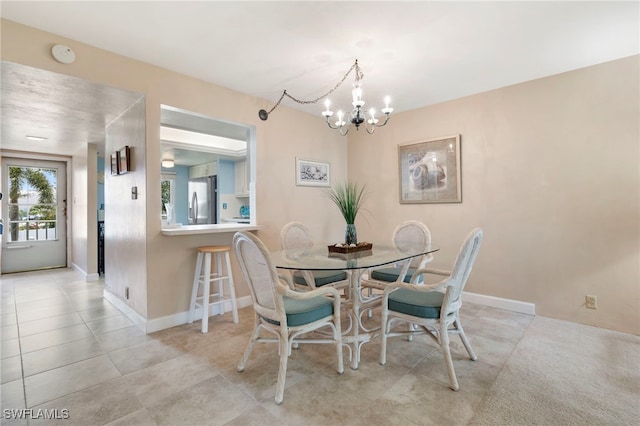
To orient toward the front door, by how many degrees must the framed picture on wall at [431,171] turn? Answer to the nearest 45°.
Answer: approximately 45° to its right

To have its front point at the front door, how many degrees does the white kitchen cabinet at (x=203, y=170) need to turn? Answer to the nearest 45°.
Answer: approximately 45° to its right

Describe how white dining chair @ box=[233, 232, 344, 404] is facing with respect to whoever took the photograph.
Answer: facing away from the viewer and to the right of the viewer

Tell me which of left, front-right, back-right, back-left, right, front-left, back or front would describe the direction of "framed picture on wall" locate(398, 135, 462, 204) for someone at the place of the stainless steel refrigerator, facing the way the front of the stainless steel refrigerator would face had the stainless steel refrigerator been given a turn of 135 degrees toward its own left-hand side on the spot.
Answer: front-right

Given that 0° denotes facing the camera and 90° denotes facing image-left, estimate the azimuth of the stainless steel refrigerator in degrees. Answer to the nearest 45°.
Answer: approximately 45°

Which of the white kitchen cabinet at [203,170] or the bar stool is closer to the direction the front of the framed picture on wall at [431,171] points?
the bar stool

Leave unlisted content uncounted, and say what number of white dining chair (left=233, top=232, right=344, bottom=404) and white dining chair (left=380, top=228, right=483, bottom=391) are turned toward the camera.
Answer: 0

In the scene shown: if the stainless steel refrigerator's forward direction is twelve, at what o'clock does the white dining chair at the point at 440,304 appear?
The white dining chair is roughly at 10 o'clock from the stainless steel refrigerator.

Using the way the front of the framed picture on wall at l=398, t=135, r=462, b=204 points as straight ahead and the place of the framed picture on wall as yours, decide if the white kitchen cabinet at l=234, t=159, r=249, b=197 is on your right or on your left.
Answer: on your right

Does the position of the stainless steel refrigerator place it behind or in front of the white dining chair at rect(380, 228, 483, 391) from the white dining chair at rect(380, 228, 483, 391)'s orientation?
in front

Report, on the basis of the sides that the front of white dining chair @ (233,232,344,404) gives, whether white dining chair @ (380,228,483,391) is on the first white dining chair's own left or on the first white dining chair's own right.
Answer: on the first white dining chair's own right

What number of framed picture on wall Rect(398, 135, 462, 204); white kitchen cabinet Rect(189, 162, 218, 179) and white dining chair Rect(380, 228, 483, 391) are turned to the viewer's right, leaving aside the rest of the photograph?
0
